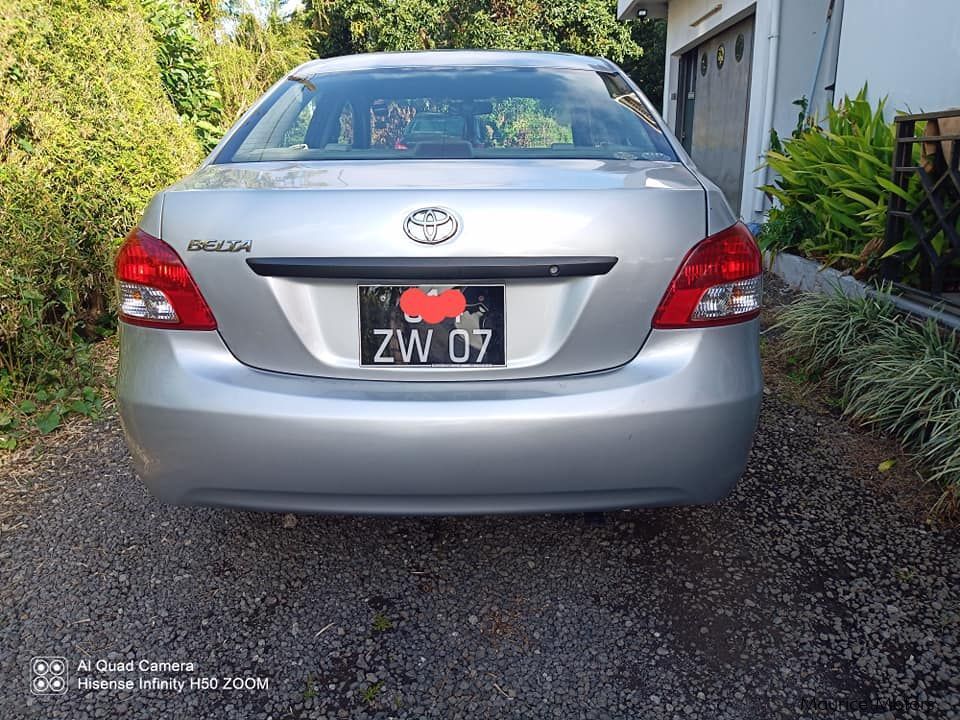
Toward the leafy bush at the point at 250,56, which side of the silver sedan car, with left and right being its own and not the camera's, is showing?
front

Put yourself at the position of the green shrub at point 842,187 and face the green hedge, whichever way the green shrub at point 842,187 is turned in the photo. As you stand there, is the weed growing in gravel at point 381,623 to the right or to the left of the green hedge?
left

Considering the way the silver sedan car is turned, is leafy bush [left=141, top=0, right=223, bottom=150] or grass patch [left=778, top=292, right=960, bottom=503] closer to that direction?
the leafy bush

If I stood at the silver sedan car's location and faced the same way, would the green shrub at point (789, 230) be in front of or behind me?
in front

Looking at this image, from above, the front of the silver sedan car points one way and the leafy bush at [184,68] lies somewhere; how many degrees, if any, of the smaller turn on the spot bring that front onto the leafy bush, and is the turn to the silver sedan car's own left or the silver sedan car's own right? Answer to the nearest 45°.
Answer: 0° — it already faces it

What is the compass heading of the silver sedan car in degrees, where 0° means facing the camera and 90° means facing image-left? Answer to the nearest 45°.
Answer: approximately 180°

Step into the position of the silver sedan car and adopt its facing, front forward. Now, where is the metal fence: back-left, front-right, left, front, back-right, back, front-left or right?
front-right
